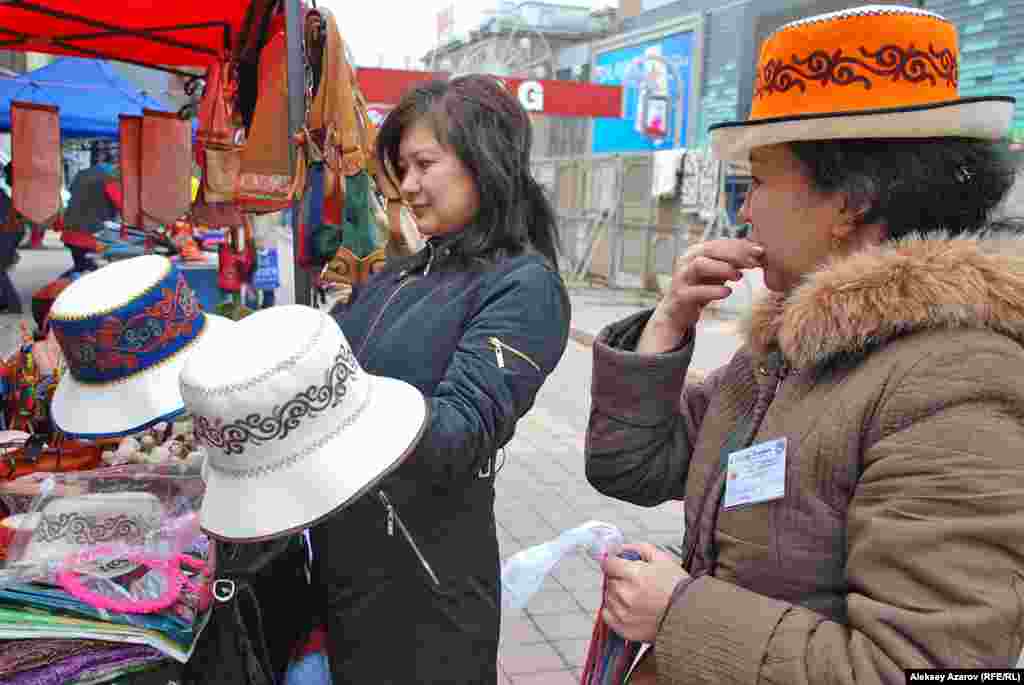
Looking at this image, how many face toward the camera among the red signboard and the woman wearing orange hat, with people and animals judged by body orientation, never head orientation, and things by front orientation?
1

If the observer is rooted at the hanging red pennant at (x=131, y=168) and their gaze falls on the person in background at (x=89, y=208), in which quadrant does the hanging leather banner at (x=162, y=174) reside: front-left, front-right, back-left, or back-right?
back-right

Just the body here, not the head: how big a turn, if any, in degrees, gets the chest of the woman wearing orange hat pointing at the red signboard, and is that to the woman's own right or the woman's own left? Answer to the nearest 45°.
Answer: approximately 90° to the woman's own right

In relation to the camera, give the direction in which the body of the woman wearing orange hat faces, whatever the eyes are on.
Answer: to the viewer's left

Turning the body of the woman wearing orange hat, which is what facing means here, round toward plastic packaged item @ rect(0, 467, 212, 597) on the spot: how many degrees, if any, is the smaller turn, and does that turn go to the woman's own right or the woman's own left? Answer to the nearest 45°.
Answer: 0° — they already face it

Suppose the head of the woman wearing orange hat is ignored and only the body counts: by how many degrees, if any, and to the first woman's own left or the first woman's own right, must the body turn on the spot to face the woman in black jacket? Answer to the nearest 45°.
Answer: approximately 45° to the first woman's own right

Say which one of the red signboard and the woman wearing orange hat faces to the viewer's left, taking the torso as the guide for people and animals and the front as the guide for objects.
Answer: the woman wearing orange hat

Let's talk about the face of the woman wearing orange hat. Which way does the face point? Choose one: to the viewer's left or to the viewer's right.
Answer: to the viewer's left

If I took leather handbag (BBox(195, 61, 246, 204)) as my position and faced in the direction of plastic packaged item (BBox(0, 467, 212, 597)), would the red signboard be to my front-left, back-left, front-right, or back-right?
back-left
